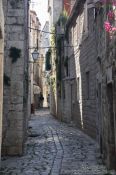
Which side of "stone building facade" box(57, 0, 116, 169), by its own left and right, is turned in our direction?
left
